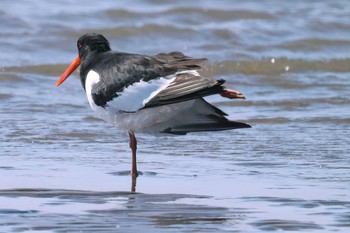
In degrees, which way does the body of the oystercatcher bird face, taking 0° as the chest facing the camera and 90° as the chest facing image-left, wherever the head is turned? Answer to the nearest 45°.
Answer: approximately 90°
